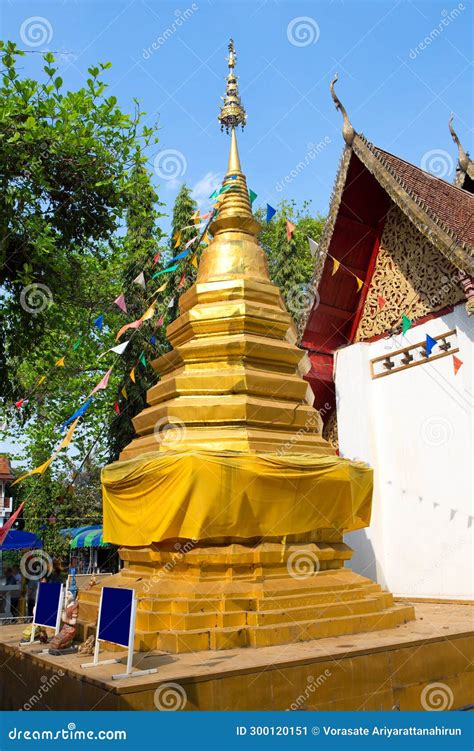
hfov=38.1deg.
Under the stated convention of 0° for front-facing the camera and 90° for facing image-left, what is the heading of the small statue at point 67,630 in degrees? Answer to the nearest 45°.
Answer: approximately 45°

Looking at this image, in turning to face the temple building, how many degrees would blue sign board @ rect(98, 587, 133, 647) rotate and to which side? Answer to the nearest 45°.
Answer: approximately 180°

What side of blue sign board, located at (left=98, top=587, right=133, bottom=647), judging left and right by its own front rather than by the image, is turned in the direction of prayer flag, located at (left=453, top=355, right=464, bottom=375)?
back

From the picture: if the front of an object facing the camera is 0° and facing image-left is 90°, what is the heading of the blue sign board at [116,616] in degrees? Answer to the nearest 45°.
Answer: approximately 45°

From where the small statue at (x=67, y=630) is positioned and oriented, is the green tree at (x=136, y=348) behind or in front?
behind

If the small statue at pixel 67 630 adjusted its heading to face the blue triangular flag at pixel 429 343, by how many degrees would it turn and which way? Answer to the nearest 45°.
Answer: approximately 135° to its left

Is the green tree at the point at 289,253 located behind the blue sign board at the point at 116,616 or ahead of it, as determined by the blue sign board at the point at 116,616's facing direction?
behind
